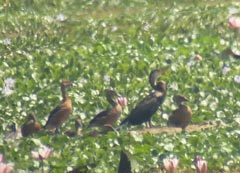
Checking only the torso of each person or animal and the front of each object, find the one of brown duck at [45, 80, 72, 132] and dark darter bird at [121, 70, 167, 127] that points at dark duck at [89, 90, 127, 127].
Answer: the brown duck

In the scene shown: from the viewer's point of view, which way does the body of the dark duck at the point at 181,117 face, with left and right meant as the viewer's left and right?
facing to the right of the viewer

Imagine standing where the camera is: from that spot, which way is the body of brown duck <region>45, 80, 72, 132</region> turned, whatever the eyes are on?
to the viewer's right

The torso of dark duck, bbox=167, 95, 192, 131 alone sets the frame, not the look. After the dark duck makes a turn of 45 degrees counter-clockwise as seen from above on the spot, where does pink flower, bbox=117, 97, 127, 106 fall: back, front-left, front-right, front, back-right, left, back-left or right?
back-left

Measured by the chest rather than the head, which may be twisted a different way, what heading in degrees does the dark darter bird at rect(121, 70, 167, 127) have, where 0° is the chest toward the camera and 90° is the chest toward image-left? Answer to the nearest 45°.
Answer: approximately 270°
